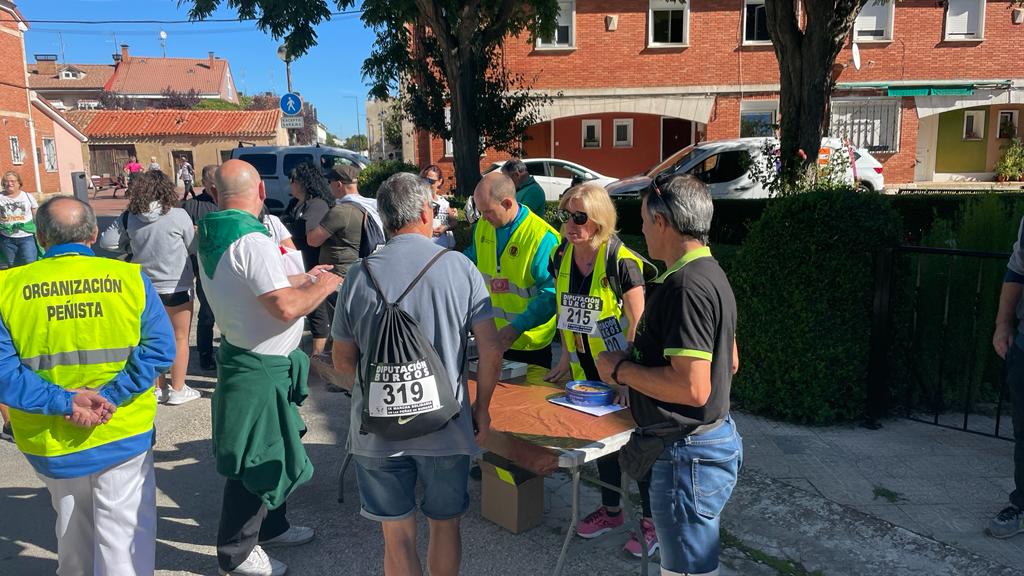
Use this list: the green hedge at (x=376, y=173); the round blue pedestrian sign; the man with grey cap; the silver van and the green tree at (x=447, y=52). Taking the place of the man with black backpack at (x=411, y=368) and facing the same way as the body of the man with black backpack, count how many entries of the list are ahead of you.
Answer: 5

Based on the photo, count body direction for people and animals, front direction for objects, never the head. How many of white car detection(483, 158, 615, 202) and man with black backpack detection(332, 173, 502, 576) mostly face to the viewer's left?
0

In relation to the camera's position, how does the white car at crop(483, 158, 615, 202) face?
facing to the right of the viewer

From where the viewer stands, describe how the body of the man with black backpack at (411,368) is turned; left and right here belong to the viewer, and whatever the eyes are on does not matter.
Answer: facing away from the viewer

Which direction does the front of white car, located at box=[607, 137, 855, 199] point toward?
to the viewer's left

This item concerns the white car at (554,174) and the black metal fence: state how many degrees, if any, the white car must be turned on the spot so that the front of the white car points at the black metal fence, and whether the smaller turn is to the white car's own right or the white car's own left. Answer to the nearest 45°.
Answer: approximately 90° to the white car's own right

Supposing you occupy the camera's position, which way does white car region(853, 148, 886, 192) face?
facing to the left of the viewer

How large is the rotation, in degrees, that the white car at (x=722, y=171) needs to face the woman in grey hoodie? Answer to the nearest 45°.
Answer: approximately 45° to its left

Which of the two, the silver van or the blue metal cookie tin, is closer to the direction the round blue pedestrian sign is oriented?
the blue metal cookie tin

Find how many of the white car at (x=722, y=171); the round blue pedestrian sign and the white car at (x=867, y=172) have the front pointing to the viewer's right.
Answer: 0

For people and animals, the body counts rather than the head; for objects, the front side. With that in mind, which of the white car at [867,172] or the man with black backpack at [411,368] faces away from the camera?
the man with black backpack

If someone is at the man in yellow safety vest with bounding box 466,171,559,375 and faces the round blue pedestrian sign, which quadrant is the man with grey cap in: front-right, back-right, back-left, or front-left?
front-left

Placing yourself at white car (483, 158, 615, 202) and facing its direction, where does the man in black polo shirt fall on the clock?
The man in black polo shirt is roughly at 3 o'clock from the white car.

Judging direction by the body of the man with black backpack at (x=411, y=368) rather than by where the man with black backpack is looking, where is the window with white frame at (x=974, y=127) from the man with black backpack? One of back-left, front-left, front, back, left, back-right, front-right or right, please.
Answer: front-right

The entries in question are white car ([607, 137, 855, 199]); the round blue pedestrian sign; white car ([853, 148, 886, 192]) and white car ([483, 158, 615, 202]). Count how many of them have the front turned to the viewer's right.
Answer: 1

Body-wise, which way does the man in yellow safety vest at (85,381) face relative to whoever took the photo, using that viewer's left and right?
facing away from the viewer

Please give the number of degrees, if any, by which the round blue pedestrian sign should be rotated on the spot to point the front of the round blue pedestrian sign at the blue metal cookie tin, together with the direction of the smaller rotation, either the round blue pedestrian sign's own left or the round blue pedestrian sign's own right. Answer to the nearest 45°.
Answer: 0° — it already faces it
